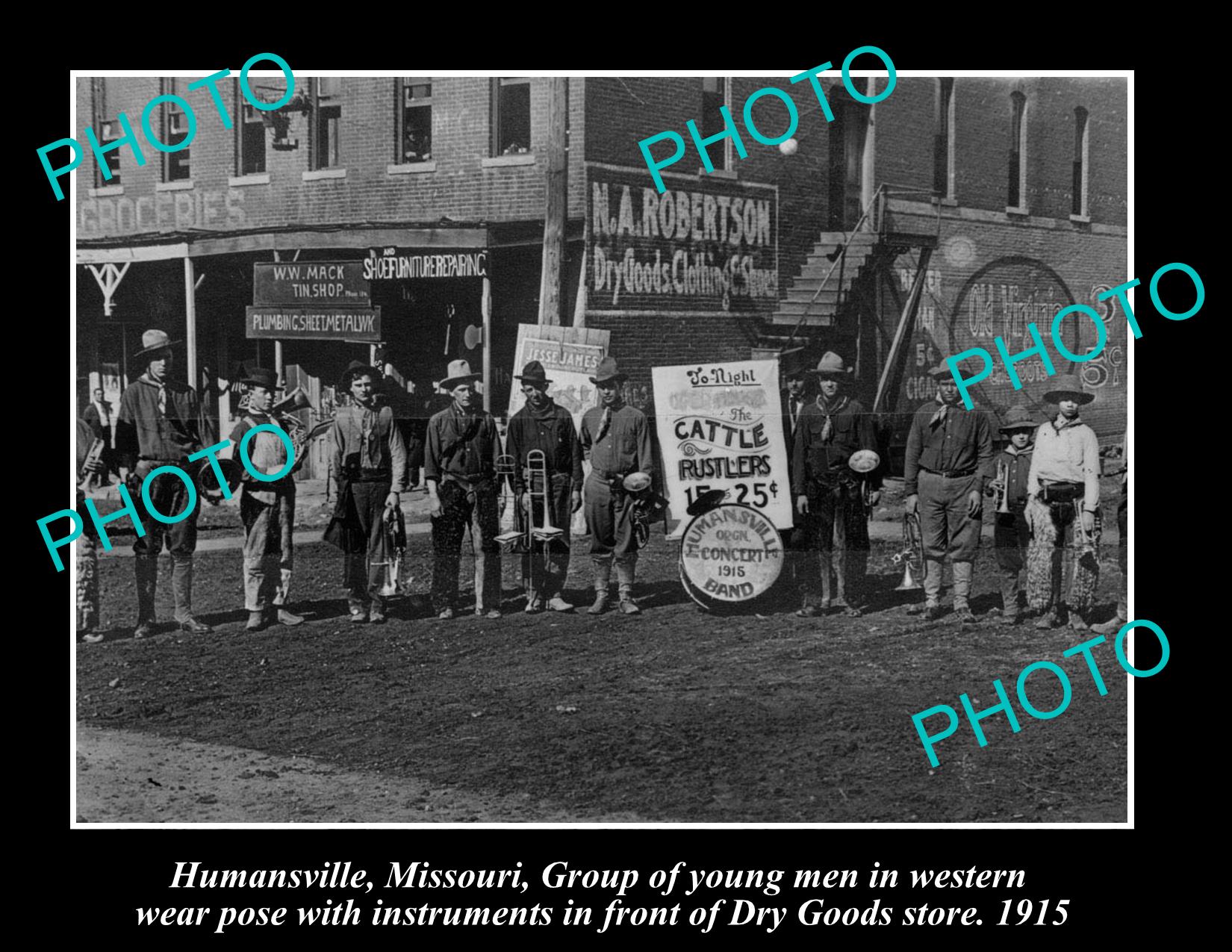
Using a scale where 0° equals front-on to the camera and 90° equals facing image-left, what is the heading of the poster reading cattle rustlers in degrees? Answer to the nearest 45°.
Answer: approximately 0°

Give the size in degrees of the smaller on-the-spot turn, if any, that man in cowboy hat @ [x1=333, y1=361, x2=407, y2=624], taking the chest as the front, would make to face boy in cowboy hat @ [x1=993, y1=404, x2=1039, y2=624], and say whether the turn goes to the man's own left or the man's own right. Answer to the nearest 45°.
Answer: approximately 90° to the man's own left

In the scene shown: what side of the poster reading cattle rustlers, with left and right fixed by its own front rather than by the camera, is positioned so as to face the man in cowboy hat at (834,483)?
left

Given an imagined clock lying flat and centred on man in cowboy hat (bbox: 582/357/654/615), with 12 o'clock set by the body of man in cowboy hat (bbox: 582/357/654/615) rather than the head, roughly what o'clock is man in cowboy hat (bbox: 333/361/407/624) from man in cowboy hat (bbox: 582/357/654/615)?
man in cowboy hat (bbox: 333/361/407/624) is roughly at 3 o'clock from man in cowboy hat (bbox: 582/357/654/615).

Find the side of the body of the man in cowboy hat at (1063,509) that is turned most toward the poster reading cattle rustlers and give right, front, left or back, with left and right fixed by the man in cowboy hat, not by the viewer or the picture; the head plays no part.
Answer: right

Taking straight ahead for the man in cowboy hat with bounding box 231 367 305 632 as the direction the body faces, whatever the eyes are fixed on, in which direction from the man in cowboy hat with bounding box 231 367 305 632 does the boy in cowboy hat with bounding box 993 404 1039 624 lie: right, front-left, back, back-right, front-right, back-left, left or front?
front-left

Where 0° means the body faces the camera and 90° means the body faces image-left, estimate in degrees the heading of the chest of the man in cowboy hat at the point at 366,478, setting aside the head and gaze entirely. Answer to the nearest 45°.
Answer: approximately 0°
